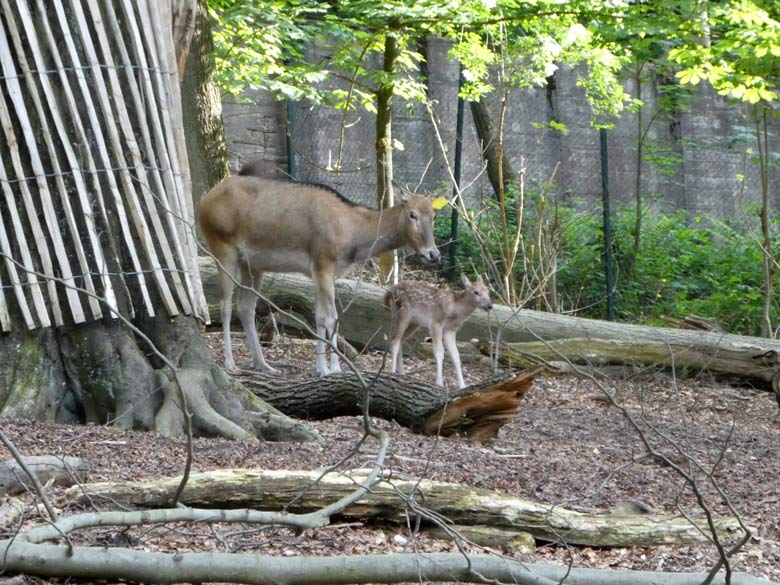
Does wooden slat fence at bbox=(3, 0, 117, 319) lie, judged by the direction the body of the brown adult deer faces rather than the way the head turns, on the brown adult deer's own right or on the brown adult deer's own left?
on the brown adult deer's own right

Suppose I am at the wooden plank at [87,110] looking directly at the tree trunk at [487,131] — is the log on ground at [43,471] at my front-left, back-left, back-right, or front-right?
back-right

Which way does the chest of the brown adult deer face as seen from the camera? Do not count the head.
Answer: to the viewer's right

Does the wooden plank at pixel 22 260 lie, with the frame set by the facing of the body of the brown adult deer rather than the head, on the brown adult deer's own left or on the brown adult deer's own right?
on the brown adult deer's own right

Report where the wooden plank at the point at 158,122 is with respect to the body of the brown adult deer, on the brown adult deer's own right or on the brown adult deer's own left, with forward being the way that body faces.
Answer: on the brown adult deer's own right
